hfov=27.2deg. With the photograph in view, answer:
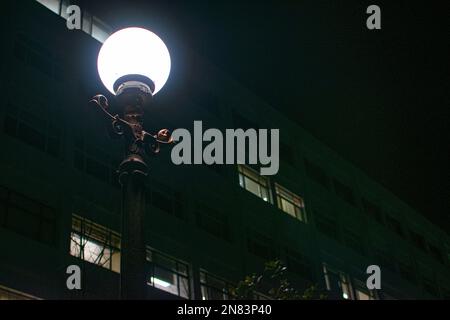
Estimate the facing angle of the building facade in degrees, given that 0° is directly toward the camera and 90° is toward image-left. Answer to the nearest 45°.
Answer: approximately 315°
